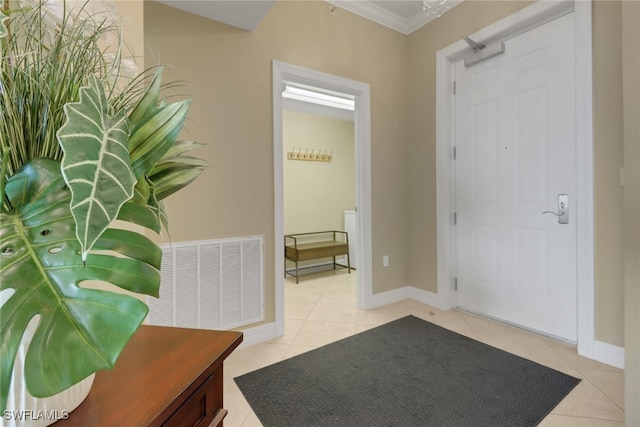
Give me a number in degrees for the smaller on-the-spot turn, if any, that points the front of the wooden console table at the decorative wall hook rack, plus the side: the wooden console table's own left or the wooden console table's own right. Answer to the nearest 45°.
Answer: approximately 90° to the wooden console table's own left

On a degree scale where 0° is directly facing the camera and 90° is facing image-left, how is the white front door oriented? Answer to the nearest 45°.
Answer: approximately 45°

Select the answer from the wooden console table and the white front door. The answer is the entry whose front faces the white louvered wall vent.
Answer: the white front door

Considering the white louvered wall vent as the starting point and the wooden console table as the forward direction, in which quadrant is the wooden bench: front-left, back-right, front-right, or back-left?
back-left

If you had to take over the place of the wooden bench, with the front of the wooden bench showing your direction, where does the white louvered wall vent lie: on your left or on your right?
on your right

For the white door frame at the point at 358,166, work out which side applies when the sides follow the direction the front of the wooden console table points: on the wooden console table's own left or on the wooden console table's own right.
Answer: on the wooden console table's own left

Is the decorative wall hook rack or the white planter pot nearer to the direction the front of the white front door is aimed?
the white planter pot

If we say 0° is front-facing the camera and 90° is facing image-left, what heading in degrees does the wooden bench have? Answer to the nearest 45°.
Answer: approximately 315°

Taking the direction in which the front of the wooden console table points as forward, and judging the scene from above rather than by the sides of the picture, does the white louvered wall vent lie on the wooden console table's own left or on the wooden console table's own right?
on the wooden console table's own left

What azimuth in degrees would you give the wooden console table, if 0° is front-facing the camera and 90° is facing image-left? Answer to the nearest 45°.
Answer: approximately 315°
